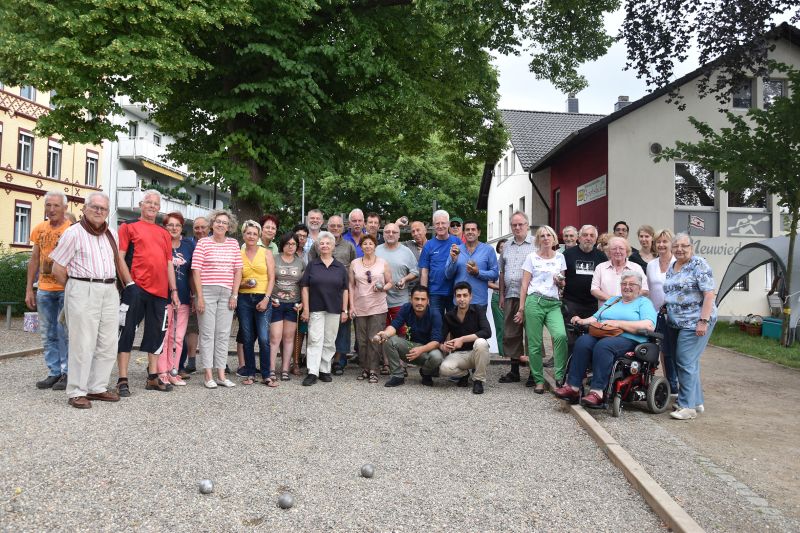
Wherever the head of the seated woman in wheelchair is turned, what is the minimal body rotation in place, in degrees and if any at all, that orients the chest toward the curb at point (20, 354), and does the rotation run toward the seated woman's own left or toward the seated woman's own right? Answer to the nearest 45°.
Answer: approximately 45° to the seated woman's own right

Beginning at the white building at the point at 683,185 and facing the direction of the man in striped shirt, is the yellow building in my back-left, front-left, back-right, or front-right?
front-right

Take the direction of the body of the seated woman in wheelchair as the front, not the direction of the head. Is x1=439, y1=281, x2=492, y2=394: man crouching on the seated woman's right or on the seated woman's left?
on the seated woman's right

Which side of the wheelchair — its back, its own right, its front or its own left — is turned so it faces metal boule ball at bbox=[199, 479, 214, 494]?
front

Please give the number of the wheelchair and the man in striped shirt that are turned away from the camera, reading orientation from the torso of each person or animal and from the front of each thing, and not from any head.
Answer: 0

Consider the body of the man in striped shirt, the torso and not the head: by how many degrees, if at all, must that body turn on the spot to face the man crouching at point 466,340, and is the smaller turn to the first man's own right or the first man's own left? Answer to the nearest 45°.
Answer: approximately 45° to the first man's own left

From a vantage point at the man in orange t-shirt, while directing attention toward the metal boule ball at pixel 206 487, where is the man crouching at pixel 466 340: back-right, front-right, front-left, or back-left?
front-left

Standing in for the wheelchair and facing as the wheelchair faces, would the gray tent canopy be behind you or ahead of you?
behind

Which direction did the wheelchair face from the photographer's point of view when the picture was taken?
facing the viewer and to the left of the viewer

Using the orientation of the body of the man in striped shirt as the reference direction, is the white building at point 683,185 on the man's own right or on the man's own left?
on the man's own left

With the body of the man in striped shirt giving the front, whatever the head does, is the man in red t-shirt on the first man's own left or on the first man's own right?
on the first man's own left

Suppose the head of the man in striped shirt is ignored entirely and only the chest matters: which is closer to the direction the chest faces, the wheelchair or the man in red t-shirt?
the wheelchair

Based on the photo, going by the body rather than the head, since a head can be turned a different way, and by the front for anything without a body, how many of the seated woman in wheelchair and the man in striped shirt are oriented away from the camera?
0

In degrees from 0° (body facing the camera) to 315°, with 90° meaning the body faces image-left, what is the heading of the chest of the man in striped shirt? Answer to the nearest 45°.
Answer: approximately 315°
